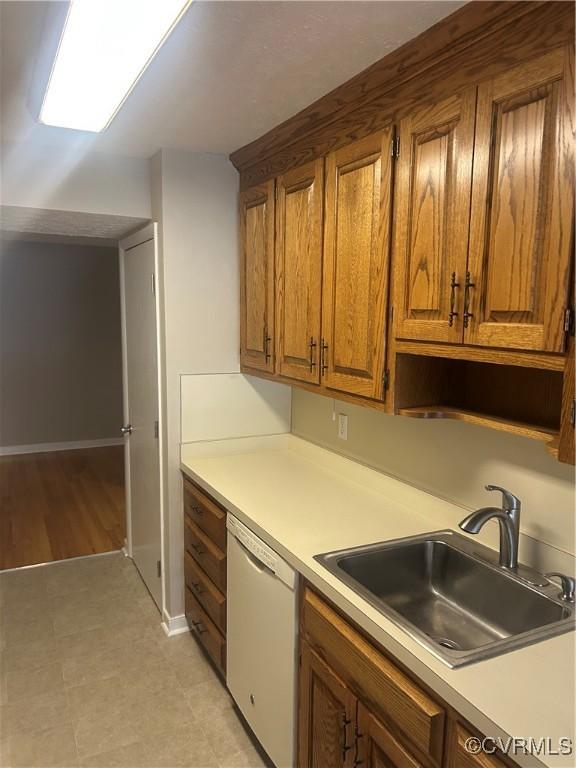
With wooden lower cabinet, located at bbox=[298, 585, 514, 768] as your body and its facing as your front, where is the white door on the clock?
The white door is roughly at 3 o'clock from the wooden lower cabinet.

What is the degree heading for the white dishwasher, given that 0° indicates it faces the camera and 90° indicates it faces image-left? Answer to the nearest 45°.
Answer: approximately 45°

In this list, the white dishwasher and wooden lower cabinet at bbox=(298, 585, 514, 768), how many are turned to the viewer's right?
0

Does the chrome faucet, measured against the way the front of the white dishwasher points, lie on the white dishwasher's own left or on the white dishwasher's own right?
on the white dishwasher's own left

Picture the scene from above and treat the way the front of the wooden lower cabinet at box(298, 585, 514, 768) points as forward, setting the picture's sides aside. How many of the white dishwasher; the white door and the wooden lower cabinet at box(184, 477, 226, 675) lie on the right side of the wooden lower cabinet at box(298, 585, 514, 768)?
3

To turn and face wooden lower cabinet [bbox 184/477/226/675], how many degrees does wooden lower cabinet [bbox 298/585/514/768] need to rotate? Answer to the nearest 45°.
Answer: approximately 90° to its right
